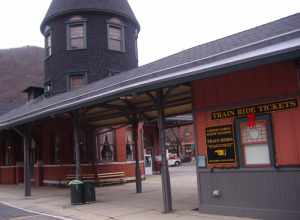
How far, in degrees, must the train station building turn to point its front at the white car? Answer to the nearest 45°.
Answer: approximately 135° to its right

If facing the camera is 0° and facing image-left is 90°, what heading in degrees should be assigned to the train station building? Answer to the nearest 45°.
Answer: approximately 45°
